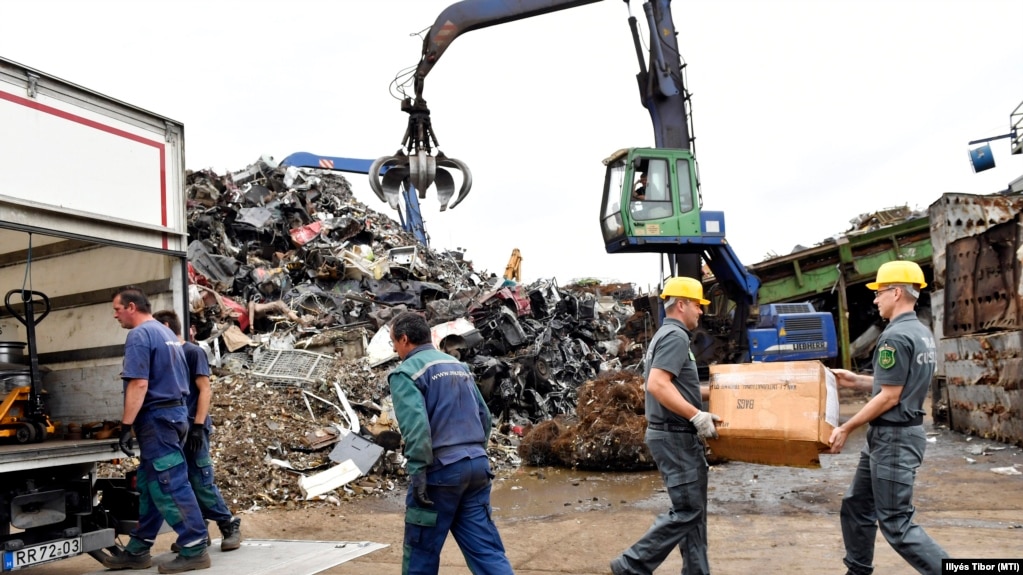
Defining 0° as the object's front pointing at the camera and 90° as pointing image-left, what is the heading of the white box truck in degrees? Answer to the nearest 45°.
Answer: approximately 135°

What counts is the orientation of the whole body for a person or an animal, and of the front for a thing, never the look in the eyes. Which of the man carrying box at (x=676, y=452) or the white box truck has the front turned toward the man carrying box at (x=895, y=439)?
the man carrying box at (x=676, y=452)

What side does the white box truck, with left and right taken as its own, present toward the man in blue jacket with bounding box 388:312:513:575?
back

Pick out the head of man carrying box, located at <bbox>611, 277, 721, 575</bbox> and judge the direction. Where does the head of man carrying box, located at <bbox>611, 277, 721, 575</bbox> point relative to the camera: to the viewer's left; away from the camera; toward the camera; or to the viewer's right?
to the viewer's right

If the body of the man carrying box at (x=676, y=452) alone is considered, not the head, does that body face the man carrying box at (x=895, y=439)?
yes

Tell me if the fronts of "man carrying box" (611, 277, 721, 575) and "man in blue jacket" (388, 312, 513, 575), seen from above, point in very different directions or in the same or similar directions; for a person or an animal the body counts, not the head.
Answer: very different directions

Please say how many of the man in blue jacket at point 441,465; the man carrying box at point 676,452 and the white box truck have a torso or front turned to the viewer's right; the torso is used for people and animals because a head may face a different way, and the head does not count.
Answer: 1

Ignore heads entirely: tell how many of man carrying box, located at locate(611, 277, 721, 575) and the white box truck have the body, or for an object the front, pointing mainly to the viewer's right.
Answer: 1

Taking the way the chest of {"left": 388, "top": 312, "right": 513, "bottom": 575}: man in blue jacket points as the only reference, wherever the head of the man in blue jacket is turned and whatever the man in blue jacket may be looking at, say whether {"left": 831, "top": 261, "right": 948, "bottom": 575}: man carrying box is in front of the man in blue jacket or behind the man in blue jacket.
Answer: behind

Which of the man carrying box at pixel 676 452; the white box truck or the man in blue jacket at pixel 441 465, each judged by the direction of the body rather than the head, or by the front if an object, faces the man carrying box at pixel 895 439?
the man carrying box at pixel 676 452

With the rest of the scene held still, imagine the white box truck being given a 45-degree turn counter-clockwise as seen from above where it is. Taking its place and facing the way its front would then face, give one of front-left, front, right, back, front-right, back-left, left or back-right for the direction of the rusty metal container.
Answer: back

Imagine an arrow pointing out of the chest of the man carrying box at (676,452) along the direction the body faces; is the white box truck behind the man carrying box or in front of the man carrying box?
behind

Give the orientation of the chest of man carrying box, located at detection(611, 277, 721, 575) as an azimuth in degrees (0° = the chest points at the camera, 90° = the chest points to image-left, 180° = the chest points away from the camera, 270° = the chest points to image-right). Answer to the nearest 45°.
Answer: approximately 270°

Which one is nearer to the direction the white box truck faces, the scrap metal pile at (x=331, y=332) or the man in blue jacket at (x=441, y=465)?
the scrap metal pile

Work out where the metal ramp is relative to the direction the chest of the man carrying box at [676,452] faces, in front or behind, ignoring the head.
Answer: behind
